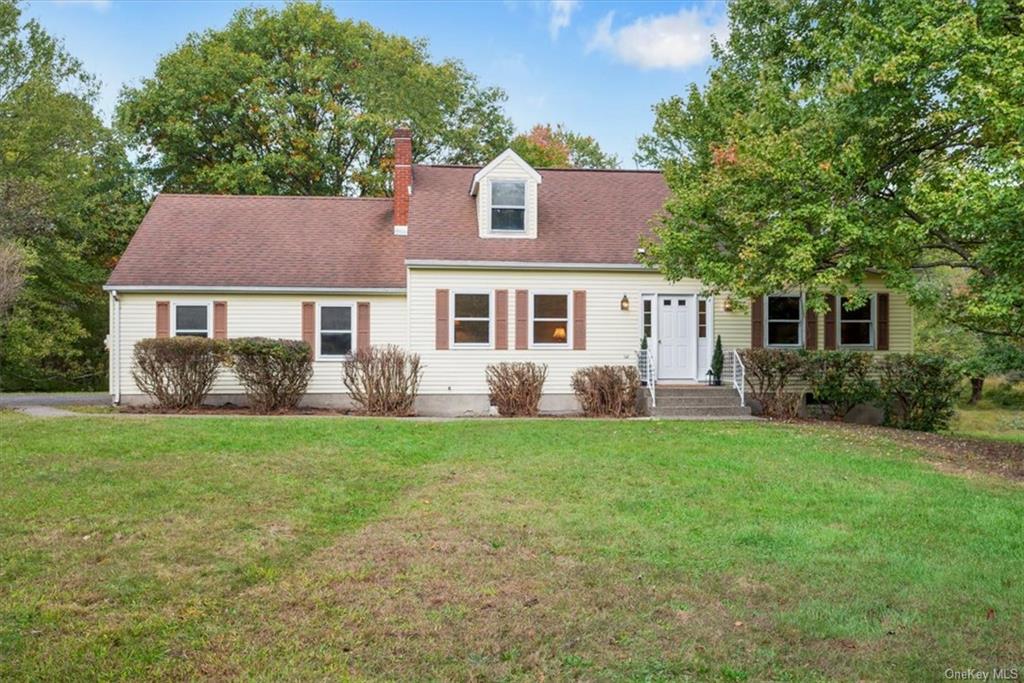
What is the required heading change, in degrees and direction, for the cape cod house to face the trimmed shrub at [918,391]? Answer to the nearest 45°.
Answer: approximately 90° to its left

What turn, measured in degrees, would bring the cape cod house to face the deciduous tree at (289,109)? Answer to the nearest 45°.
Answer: approximately 135° to its right

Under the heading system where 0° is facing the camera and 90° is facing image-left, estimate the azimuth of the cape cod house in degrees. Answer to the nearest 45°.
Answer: approximately 0°

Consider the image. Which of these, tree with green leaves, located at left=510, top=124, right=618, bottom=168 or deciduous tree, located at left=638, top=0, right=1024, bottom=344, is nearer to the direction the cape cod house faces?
the deciduous tree

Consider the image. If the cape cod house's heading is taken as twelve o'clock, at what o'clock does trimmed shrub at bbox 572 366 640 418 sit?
The trimmed shrub is roughly at 10 o'clock from the cape cod house.

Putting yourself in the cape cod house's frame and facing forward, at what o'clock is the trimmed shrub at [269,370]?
The trimmed shrub is roughly at 2 o'clock from the cape cod house.

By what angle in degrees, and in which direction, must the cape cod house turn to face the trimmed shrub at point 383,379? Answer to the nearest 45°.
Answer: approximately 45° to its right

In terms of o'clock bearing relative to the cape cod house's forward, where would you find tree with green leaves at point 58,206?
The tree with green leaves is roughly at 4 o'clock from the cape cod house.
